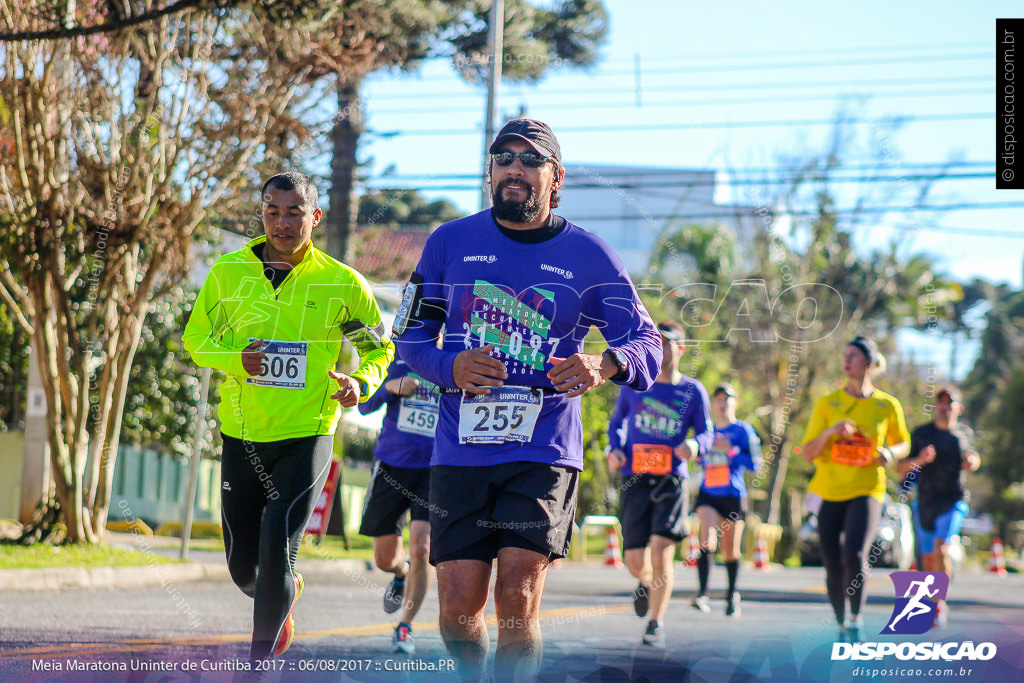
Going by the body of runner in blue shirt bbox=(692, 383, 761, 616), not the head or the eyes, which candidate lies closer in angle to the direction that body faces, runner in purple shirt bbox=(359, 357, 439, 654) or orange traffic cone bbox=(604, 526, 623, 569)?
the runner in purple shirt

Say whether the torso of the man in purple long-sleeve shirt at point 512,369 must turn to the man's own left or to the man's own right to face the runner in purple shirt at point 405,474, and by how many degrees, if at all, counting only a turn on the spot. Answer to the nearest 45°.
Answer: approximately 180°

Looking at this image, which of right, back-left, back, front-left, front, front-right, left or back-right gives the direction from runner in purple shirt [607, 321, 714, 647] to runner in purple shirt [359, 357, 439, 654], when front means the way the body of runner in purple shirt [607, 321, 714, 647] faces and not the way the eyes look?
front-right

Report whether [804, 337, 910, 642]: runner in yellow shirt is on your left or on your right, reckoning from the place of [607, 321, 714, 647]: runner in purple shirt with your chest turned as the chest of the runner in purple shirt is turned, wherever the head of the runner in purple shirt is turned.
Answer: on your left

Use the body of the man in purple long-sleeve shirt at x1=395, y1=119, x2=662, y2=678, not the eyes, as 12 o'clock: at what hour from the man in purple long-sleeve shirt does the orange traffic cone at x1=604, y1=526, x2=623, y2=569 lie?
The orange traffic cone is roughly at 6 o'clock from the man in purple long-sleeve shirt.

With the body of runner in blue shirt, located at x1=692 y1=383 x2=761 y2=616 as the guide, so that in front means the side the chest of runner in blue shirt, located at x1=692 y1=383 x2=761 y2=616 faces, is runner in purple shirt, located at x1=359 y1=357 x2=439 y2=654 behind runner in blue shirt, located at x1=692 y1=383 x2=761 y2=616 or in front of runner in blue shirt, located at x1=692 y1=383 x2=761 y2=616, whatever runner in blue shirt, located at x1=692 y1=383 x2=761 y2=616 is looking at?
in front

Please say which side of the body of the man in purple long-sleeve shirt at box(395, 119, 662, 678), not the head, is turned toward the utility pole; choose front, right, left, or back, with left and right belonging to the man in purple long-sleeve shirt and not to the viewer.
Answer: back

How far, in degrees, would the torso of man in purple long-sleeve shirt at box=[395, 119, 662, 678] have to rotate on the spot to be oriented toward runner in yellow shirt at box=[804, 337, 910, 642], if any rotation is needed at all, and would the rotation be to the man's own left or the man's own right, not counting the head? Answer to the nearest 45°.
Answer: approximately 135° to the man's own left

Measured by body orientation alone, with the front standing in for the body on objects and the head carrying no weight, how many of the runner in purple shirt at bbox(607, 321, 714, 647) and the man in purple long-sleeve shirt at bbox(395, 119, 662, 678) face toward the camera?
2

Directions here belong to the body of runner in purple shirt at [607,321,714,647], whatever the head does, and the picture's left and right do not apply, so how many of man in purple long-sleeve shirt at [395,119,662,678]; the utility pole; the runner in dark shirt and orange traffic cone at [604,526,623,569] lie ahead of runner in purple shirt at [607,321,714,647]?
1

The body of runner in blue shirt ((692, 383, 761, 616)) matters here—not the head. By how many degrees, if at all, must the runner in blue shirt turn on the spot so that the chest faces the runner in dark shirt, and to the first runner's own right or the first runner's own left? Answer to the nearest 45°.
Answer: approximately 135° to the first runner's own left
